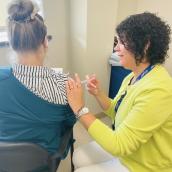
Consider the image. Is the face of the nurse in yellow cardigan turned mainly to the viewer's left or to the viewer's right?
to the viewer's left

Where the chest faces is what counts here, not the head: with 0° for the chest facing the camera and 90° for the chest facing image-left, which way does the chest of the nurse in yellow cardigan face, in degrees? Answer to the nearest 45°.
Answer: approximately 90°
